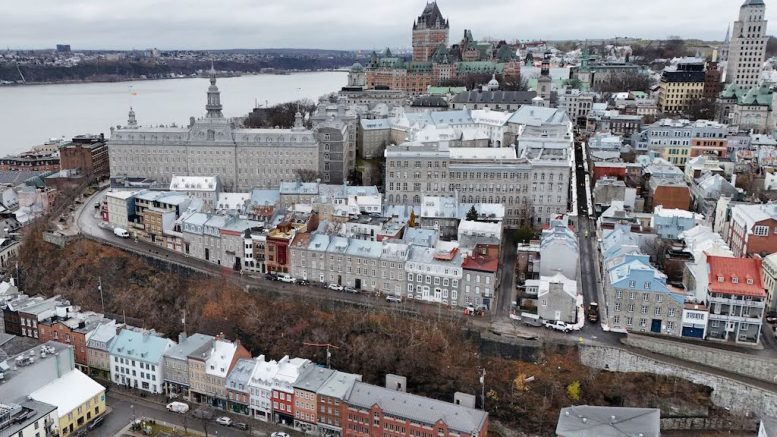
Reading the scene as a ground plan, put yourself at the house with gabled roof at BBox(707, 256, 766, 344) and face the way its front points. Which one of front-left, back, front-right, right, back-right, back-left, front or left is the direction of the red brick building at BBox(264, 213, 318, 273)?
right

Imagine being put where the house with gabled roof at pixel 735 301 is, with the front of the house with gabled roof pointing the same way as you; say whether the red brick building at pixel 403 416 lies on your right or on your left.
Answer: on your right

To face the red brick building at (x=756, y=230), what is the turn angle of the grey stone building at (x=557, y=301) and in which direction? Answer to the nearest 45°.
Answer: approximately 135° to its left

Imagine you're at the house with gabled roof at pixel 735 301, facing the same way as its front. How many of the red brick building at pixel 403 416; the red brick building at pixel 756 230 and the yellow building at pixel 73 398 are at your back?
1

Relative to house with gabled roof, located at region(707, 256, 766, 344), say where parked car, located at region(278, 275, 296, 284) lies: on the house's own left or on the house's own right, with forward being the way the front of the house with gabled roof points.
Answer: on the house's own right

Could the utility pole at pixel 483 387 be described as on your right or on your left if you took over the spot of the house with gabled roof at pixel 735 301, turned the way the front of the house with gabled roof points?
on your right

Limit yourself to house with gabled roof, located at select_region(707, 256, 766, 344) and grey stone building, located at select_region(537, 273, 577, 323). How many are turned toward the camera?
2

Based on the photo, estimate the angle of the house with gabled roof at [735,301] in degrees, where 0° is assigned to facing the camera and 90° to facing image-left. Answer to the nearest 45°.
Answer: approximately 0°

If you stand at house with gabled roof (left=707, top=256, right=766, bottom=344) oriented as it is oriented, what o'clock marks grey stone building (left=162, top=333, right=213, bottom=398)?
The grey stone building is roughly at 2 o'clock from the house with gabled roof.

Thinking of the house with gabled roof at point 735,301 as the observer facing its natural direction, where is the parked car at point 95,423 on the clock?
The parked car is roughly at 2 o'clock from the house with gabled roof.
